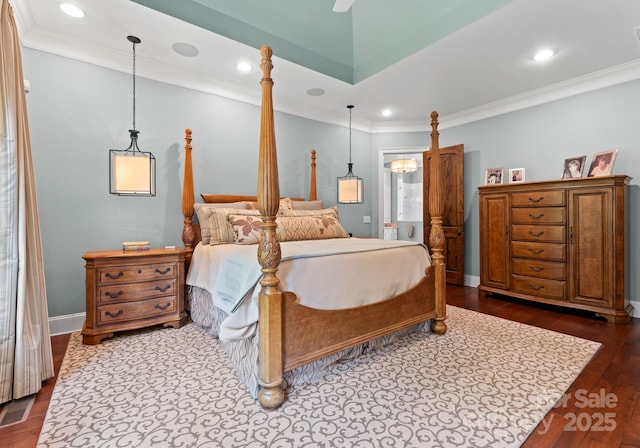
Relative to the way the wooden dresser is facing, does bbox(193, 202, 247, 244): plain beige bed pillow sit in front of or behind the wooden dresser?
in front

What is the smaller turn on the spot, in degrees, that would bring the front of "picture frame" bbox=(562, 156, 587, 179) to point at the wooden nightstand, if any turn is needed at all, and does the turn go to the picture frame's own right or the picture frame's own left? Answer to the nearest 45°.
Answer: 0° — it already faces it

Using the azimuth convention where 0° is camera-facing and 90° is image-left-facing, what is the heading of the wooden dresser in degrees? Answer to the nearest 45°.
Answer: approximately 45°

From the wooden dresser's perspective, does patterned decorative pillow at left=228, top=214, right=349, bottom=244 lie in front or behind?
in front

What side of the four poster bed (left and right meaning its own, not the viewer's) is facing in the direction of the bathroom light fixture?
left

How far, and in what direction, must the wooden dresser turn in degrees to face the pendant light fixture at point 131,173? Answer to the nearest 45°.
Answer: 0° — it already faces it

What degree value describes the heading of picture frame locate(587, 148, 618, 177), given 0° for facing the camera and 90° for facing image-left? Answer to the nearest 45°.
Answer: approximately 45°

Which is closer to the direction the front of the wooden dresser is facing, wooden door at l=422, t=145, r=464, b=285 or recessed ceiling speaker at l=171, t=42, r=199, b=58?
the recessed ceiling speaker

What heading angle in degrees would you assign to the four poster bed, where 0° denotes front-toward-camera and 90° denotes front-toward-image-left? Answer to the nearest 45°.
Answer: approximately 315°

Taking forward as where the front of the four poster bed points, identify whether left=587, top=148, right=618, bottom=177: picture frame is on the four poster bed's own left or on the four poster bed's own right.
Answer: on the four poster bed's own left
